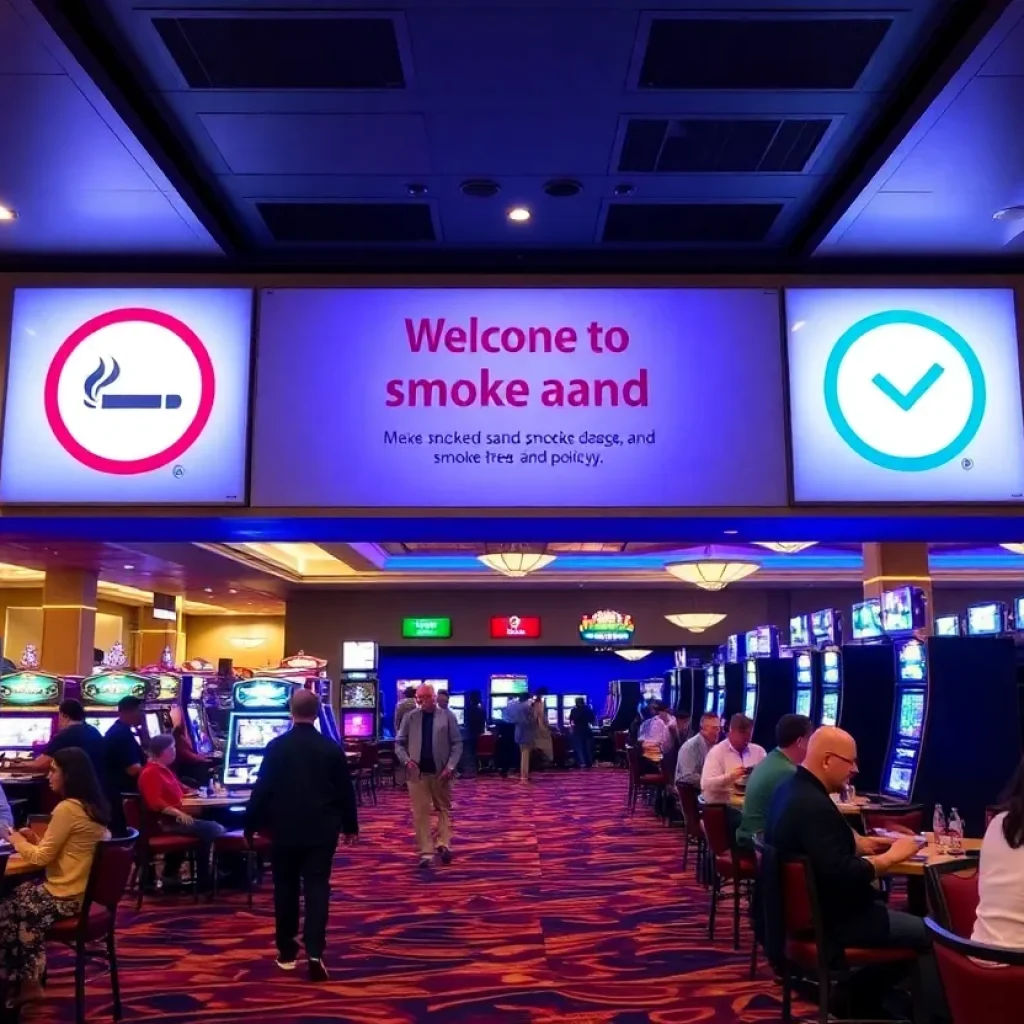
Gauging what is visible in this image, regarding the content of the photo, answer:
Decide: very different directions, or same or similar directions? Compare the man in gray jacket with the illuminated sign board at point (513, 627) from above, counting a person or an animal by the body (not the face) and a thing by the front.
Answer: same or similar directions

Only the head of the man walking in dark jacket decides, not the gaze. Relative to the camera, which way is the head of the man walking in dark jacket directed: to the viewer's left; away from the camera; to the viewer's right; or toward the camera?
away from the camera

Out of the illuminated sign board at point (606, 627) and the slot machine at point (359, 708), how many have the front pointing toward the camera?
2

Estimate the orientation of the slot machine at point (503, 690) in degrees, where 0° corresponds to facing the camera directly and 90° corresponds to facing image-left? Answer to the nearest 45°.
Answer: approximately 0°

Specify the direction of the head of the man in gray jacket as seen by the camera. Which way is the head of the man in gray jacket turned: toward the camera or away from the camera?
toward the camera

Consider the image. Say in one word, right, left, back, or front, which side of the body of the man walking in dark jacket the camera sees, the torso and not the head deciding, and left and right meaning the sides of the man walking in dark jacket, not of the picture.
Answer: back

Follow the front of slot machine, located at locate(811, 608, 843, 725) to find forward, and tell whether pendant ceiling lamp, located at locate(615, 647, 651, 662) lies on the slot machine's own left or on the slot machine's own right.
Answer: on the slot machine's own right

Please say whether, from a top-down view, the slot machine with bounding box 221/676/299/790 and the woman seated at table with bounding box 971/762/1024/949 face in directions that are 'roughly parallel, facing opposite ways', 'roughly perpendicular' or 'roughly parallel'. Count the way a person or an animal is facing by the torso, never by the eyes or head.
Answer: roughly perpendicular

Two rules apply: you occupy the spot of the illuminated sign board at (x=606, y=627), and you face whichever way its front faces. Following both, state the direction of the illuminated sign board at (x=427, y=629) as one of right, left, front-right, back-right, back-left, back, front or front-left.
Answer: right

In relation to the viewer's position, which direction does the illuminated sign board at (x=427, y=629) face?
facing the viewer

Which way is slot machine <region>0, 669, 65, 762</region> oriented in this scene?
toward the camera

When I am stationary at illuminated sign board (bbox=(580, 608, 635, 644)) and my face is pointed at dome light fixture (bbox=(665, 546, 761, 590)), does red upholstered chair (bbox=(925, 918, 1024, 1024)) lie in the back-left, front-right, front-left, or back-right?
front-right

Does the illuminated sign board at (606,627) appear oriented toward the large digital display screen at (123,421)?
yes

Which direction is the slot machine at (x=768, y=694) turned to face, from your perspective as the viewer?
facing the viewer and to the left of the viewer

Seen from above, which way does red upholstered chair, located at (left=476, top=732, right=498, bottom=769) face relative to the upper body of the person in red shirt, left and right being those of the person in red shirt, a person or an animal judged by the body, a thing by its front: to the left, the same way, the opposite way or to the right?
to the left

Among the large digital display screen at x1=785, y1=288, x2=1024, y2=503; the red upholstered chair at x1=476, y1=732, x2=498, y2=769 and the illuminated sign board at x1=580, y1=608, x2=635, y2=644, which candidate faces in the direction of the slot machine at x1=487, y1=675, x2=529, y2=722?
the red upholstered chair
